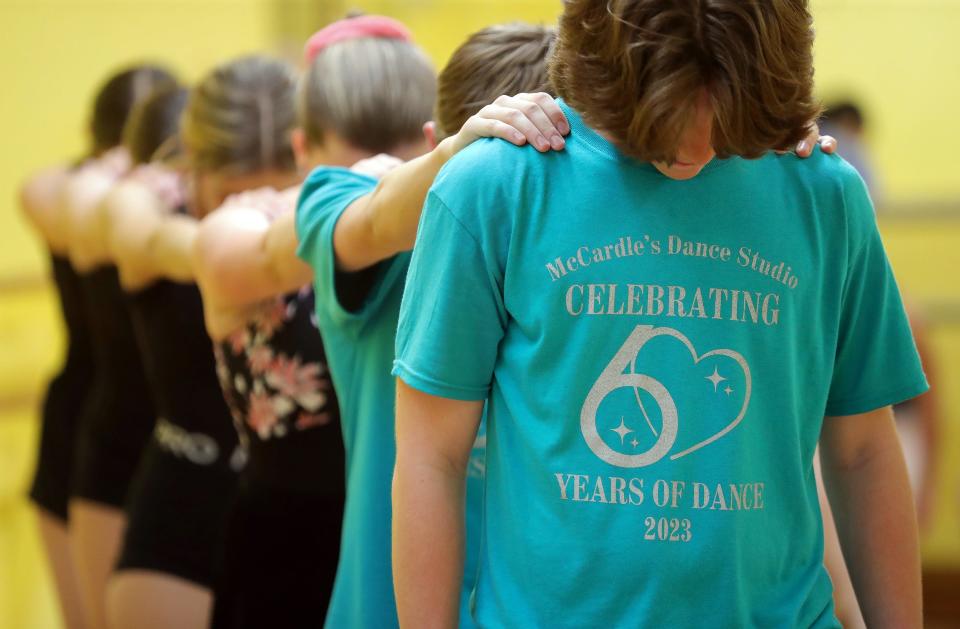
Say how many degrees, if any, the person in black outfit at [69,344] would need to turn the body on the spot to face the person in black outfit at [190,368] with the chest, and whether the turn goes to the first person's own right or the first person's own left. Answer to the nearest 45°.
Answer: approximately 45° to the first person's own right
